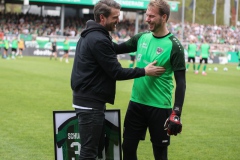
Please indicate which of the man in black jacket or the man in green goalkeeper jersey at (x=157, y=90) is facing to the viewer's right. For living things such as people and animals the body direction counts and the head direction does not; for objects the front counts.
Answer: the man in black jacket

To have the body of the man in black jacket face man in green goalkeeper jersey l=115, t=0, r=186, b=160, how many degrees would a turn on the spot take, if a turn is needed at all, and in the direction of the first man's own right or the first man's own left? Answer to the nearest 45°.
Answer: approximately 45° to the first man's own left

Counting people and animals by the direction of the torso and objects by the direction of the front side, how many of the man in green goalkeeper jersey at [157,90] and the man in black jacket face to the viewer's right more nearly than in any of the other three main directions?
1

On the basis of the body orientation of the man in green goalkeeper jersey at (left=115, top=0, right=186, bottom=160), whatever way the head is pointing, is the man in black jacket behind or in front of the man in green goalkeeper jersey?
in front

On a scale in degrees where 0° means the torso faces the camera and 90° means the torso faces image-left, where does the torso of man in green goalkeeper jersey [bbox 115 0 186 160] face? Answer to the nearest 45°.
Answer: approximately 45°

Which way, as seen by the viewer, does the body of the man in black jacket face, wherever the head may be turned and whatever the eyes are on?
to the viewer's right

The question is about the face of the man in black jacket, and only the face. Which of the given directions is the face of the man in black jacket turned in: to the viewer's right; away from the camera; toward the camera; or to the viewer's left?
to the viewer's right
